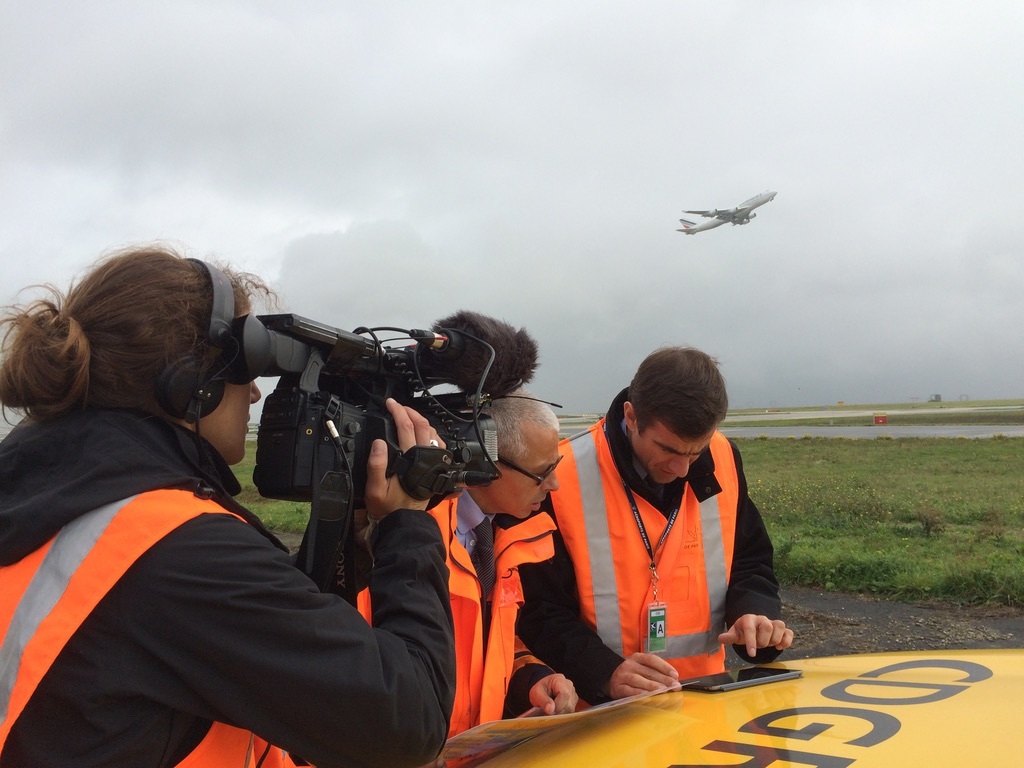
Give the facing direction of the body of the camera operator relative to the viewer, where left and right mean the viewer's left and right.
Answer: facing away from the viewer and to the right of the viewer

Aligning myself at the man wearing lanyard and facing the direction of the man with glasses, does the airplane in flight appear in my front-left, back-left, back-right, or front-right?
back-right

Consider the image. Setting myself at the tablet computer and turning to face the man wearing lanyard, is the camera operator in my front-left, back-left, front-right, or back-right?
back-left

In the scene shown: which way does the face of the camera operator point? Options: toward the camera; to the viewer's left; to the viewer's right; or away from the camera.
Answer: to the viewer's right

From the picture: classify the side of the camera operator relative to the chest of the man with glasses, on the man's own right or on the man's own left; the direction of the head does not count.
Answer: on the man's own right

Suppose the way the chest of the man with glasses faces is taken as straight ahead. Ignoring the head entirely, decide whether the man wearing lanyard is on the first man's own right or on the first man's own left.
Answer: on the first man's own left

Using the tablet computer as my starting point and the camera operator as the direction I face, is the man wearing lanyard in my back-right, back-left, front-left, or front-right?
back-right

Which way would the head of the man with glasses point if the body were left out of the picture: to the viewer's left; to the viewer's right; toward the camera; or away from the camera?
to the viewer's right

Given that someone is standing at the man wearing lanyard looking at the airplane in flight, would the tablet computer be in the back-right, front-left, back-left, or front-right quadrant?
back-right

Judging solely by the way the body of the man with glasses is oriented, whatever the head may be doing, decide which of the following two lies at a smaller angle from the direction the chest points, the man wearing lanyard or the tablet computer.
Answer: the tablet computer
